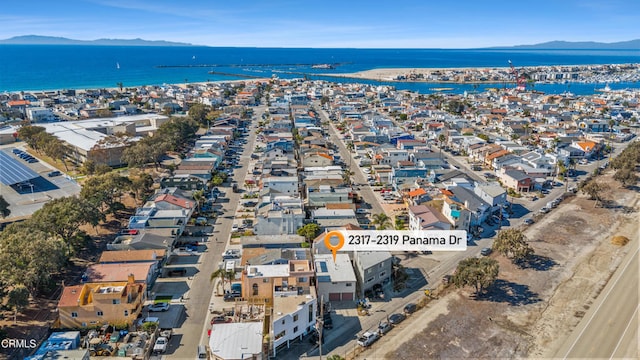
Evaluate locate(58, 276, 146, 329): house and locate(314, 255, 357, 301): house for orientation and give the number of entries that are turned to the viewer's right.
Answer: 1

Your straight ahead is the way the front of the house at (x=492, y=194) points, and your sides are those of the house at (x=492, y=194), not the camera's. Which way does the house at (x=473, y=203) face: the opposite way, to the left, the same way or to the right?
the same way

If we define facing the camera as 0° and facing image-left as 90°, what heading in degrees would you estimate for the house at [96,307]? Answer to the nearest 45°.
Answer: approximately 270°

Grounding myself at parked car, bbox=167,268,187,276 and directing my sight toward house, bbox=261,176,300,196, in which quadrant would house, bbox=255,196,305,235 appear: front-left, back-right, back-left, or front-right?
front-right

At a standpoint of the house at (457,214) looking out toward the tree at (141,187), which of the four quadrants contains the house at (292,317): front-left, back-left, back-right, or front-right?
front-left

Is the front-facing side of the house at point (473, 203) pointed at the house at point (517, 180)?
no

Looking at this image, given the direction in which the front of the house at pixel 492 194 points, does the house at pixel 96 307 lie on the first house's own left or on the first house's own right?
on the first house's own right

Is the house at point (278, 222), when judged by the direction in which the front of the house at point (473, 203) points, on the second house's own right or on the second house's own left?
on the second house's own right

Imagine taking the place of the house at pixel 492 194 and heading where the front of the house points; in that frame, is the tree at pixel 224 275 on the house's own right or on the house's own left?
on the house's own right

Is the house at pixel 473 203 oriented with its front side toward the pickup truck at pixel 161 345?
no

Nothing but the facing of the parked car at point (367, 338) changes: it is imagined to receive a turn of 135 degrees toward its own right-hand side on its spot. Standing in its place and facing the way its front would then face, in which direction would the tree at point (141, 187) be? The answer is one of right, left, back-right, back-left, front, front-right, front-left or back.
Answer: back-right

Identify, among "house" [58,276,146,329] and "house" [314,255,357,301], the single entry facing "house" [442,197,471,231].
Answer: "house" [58,276,146,329]

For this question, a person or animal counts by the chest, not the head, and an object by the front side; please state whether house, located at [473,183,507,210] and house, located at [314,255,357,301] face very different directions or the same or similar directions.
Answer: same or similar directions

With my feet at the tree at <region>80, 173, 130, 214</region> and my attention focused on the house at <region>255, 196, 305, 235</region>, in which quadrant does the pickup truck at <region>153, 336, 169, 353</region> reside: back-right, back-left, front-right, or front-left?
front-right
